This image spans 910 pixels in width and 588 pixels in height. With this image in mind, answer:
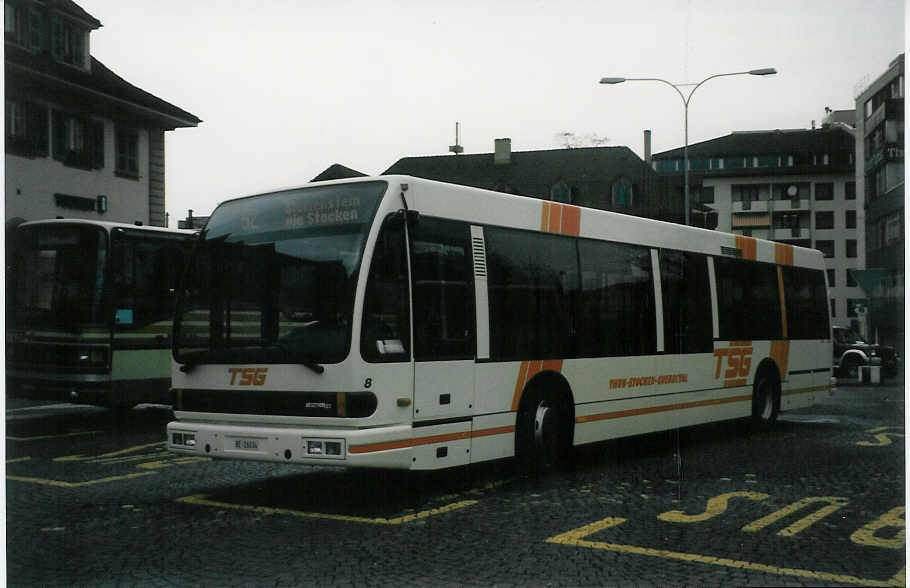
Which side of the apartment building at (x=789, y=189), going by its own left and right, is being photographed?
front

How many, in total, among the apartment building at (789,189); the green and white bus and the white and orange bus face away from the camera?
0

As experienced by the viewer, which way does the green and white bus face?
facing the viewer and to the left of the viewer

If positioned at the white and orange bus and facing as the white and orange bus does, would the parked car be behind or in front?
behind

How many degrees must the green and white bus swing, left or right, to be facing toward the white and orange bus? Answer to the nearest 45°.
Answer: approximately 90° to its left

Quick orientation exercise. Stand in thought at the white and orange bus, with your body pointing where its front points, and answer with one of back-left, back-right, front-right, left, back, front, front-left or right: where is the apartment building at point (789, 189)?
back

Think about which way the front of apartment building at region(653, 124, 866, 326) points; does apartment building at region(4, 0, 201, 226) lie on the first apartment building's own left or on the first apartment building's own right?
on the first apartment building's own right

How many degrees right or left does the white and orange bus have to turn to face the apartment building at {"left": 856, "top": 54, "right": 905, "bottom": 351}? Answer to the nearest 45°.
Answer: approximately 135° to its left

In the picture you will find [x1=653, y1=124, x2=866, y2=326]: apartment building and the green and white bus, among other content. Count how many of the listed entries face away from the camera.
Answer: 0

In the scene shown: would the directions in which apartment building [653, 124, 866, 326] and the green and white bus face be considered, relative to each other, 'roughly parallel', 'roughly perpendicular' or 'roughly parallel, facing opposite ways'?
roughly parallel

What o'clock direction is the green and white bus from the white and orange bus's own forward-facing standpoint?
The green and white bus is roughly at 3 o'clock from the white and orange bus.
